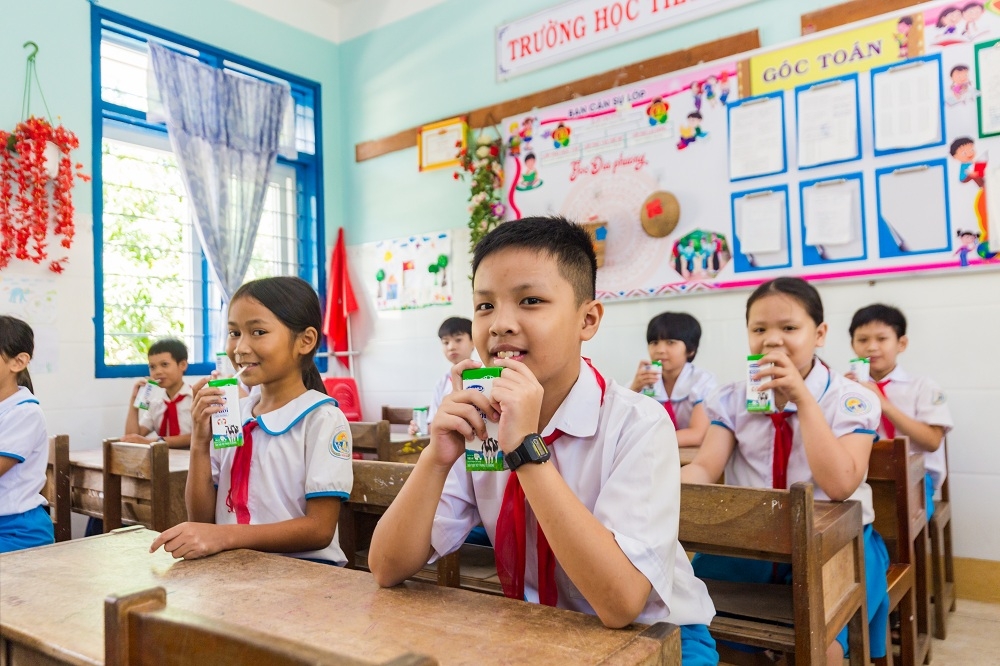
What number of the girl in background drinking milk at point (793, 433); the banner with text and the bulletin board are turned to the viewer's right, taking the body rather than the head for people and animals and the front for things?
0

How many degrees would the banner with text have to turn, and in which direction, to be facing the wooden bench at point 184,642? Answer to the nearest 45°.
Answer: approximately 45° to its left

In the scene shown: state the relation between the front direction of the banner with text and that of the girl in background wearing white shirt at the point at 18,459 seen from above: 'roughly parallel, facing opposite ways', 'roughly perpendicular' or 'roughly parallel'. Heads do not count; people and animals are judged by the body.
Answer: roughly parallel

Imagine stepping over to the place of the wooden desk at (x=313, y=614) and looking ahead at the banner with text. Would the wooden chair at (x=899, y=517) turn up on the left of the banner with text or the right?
right

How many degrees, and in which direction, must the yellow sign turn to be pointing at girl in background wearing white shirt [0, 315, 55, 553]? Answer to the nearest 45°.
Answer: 0° — it already faces them

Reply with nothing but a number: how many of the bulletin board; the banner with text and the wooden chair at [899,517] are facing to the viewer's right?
0

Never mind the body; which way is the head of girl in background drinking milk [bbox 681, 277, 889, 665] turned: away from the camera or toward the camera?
toward the camera

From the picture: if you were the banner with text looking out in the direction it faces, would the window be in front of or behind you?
in front

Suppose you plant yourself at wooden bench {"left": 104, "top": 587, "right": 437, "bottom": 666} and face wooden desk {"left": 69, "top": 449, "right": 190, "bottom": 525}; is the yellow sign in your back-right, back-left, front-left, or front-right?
front-right

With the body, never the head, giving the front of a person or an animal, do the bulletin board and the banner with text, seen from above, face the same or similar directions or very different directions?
same or similar directions

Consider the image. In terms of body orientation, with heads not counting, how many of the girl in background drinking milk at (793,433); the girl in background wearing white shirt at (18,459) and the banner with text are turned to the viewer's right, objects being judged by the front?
0

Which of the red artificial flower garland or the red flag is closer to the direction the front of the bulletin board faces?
the red artificial flower garland
